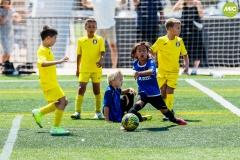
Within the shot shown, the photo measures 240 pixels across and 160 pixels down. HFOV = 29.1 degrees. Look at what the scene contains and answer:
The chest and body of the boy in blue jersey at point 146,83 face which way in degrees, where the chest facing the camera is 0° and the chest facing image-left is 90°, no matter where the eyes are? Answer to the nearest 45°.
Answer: approximately 0°

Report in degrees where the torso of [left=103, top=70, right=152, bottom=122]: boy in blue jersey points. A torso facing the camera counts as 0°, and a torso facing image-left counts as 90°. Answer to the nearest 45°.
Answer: approximately 270°

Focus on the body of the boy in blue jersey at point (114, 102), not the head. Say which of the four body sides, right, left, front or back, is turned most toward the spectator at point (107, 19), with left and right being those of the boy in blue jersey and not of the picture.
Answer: left

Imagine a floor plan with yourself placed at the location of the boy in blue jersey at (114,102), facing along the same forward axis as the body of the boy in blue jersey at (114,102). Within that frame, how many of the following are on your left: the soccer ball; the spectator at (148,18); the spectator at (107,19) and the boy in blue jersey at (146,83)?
2

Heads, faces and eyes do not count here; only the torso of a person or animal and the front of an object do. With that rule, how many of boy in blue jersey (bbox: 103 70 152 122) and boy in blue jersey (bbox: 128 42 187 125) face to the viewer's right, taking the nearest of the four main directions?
1

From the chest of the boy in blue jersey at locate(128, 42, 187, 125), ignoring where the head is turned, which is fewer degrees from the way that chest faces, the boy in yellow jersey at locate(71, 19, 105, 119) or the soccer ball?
the soccer ball

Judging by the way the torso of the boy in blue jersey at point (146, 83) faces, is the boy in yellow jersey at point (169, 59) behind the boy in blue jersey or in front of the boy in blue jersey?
behind

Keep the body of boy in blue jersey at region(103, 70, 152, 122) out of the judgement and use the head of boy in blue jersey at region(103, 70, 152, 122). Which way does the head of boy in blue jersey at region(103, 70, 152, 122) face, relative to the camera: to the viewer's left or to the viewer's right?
to the viewer's right

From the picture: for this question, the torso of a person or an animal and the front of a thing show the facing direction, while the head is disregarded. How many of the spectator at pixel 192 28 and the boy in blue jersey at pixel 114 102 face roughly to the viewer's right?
1

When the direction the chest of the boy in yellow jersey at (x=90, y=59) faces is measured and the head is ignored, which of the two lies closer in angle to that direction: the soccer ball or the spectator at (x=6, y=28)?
the soccer ball

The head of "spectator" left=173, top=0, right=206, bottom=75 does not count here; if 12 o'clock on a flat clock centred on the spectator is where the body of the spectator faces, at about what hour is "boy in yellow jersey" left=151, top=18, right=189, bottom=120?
The boy in yellow jersey is roughly at 12 o'clock from the spectator.

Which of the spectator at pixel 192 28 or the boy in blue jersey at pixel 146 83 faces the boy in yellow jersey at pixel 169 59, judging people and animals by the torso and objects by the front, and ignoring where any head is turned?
the spectator
